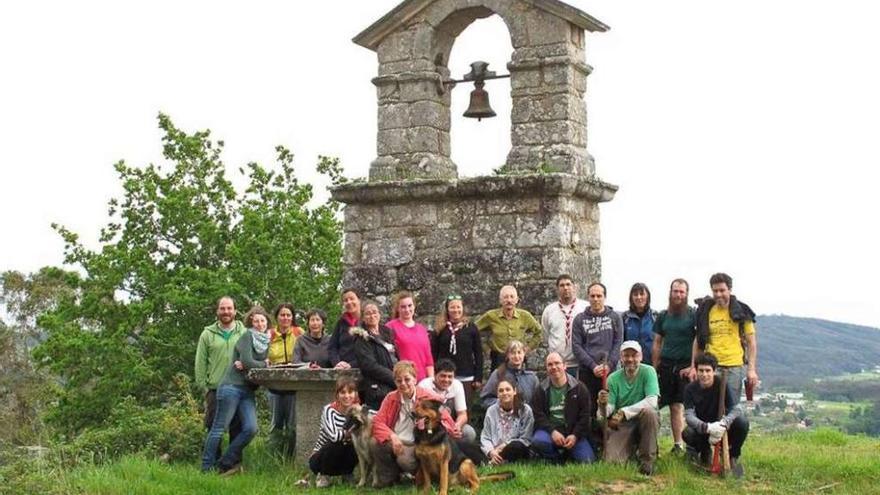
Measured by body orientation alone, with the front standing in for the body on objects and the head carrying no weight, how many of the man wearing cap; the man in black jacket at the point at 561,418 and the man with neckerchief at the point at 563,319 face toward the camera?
3

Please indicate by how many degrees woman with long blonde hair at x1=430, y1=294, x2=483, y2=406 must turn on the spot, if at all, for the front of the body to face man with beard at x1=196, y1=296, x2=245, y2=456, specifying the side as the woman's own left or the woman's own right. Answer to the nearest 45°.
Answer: approximately 90° to the woman's own right

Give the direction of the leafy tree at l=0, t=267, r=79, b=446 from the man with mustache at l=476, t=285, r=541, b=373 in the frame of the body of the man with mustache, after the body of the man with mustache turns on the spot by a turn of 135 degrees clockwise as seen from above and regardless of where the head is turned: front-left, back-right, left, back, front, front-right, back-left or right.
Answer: front

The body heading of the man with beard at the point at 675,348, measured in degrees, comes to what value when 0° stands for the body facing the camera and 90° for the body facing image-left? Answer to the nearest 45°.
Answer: approximately 0°

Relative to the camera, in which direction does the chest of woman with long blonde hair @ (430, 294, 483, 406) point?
toward the camera

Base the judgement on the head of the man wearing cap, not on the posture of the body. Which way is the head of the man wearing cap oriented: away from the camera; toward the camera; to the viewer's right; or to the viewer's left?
toward the camera

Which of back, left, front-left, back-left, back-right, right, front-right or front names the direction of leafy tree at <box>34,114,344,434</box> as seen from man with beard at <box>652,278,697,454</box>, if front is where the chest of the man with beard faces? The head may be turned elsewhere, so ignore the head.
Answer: back-right

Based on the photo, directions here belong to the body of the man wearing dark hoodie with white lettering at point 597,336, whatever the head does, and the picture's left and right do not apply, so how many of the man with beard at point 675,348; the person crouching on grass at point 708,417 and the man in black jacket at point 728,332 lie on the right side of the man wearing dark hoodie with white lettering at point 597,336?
0

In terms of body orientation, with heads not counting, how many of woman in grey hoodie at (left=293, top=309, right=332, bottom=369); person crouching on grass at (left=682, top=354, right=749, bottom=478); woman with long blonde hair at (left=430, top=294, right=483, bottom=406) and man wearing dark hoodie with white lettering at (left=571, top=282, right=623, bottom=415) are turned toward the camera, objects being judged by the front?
4

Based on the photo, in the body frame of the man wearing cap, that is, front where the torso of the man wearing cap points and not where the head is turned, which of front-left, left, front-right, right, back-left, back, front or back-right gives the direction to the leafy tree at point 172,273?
back-right

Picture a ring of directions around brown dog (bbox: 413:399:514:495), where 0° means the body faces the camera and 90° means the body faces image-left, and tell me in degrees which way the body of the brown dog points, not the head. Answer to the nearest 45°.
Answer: approximately 45°

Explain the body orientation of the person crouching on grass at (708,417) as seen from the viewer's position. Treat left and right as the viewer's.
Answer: facing the viewer

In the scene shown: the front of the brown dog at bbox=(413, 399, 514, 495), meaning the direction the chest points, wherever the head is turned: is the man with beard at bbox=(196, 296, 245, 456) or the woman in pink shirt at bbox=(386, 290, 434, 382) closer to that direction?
the man with beard

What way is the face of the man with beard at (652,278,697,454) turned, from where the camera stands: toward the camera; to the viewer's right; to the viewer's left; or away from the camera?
toward the camera

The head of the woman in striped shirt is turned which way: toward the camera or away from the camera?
toward the camera

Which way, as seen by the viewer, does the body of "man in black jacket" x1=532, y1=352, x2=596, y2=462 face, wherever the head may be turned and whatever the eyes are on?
toward the camera

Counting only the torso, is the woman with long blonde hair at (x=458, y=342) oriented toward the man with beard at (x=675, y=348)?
no
